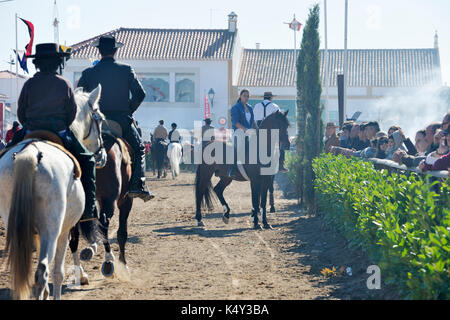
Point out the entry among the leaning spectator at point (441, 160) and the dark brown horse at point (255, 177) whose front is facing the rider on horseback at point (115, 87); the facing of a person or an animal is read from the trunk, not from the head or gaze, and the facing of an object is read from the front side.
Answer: the leaning spectator

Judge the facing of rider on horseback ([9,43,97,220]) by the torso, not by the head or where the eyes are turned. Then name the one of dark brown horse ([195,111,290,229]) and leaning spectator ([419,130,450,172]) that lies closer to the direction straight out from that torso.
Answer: the dark brown horse

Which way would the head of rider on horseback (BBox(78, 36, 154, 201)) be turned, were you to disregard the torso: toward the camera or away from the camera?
away from the camera

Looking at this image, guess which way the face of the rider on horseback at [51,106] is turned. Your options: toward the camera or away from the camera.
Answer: away from the camera

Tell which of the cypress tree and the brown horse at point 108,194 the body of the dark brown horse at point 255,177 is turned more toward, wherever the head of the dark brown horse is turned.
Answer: the cypress tree

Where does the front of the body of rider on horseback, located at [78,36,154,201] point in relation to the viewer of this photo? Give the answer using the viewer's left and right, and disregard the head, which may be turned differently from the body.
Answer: facing away from the viewer

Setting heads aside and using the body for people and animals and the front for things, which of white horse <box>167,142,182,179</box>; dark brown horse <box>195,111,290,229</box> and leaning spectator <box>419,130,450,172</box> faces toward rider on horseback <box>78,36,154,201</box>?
the leaning spectator

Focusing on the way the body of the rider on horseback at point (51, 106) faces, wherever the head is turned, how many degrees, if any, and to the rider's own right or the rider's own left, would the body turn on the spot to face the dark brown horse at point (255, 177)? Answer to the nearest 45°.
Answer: approximately 45° to the rider's own right

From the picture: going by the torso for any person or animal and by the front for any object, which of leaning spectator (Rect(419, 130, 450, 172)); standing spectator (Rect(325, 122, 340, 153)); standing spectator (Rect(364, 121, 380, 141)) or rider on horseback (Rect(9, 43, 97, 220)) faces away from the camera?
the rider on horseback

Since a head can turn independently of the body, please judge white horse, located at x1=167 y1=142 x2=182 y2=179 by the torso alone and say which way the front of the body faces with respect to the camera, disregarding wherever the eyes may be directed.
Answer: away from the camera

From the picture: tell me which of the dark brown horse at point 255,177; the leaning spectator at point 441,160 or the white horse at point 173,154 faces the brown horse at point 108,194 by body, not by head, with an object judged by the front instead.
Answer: the leaning spectator

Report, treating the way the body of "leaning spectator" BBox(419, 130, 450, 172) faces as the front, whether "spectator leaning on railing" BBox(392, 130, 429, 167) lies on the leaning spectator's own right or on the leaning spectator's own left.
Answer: on the leaning spectator's own right

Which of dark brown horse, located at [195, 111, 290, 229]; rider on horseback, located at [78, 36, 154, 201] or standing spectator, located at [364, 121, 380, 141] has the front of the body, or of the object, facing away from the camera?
the rider on horseback

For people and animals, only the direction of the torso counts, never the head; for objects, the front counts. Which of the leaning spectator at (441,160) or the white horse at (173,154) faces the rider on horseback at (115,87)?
the leaning spectator

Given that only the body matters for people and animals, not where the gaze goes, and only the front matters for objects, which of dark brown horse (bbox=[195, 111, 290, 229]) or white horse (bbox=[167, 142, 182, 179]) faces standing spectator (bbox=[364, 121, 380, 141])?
the dark brown horse

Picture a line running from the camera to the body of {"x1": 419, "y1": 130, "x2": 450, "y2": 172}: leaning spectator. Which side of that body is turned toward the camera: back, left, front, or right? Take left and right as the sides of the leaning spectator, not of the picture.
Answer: left

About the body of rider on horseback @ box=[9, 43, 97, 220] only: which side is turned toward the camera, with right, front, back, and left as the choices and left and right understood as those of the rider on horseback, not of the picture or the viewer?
back
